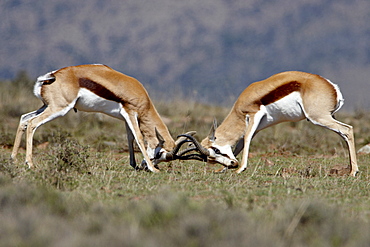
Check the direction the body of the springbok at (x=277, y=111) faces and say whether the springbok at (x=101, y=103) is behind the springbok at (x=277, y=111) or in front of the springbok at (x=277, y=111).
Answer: in front

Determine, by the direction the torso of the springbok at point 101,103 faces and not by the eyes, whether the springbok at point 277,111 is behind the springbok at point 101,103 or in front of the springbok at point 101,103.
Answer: in front

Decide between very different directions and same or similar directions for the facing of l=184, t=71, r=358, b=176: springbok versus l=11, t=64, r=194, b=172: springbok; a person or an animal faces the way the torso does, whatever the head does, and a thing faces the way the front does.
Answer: very different directions

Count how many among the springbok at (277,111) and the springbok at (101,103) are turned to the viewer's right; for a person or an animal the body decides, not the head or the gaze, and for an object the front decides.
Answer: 1

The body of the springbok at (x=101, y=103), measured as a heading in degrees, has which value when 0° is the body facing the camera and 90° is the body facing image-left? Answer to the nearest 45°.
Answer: approximately 270°

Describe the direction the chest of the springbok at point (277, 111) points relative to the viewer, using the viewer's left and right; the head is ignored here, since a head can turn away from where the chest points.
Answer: facing to the left of the viewer
